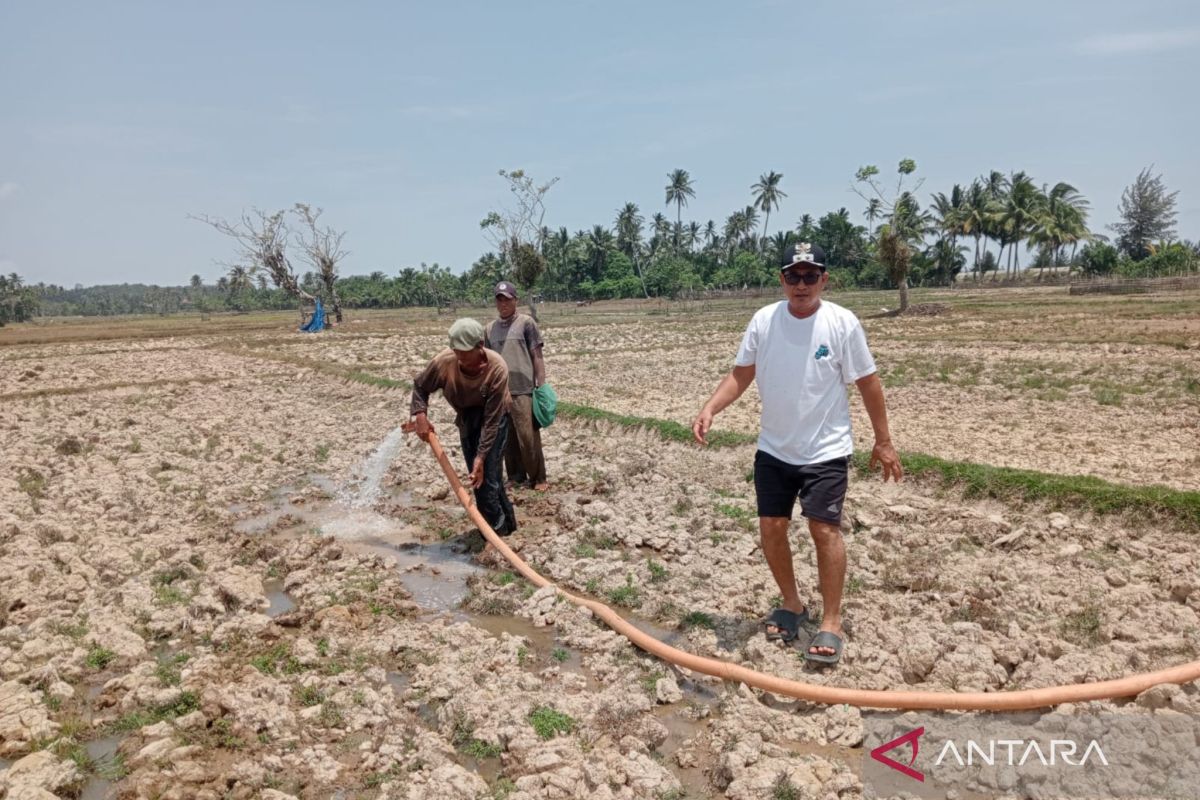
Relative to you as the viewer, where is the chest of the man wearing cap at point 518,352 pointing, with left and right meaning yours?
facing the viewer and to the left of the viewer

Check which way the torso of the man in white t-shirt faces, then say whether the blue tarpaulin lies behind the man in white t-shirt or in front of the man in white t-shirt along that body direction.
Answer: behind

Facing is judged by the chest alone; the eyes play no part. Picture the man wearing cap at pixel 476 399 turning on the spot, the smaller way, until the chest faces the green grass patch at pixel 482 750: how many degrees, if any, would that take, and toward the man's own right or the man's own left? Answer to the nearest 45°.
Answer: approximately 45° to the man's own left

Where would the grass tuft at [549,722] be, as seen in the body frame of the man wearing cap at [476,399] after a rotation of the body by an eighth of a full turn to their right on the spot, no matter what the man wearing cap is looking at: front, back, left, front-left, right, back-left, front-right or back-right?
left

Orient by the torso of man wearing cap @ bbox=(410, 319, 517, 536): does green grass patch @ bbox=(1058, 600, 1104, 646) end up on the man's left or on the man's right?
on the man's left

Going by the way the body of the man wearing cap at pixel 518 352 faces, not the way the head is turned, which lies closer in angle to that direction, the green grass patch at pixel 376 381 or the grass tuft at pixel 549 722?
the grass tuft

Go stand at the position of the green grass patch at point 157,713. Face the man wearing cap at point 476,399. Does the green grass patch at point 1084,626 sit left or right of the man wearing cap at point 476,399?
right
